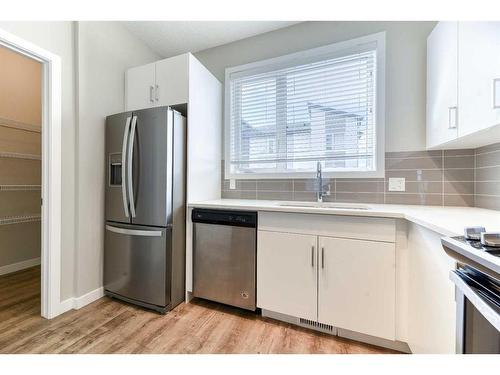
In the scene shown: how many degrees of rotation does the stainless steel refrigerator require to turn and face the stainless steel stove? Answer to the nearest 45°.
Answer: approximately 90° to its left

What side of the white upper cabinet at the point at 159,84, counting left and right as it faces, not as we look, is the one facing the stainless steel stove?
left

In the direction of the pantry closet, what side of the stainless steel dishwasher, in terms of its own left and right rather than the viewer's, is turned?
right

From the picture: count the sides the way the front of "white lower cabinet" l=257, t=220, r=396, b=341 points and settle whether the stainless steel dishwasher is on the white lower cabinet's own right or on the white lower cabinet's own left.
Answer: on the white lower cabinet's own right

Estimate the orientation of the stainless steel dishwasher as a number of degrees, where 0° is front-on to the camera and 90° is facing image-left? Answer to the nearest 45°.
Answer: approximately 45°
